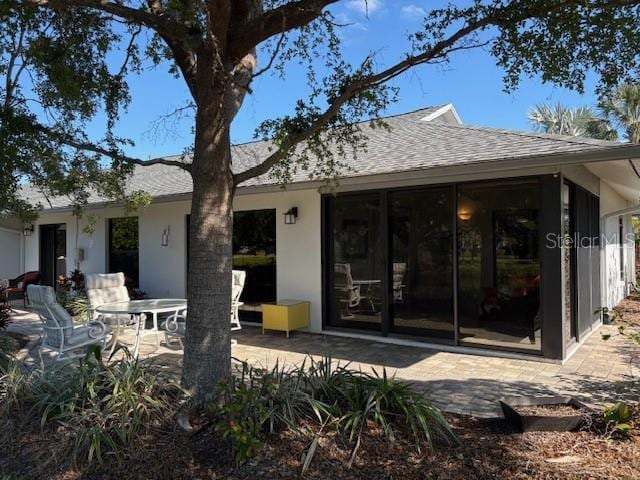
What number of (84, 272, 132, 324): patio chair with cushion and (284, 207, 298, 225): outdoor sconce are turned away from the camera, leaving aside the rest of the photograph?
0

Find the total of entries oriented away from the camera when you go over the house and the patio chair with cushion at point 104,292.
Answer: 0

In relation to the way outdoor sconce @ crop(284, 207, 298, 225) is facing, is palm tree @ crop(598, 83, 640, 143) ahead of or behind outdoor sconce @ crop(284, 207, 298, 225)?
behind

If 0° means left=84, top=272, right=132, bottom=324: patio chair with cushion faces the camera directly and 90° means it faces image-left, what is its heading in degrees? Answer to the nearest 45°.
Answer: approximately 315°

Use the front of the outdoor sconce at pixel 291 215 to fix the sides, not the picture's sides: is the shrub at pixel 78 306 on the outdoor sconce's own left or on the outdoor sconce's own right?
on the outdoor sconce's own right

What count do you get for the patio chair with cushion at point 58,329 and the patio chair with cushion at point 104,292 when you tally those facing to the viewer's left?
0

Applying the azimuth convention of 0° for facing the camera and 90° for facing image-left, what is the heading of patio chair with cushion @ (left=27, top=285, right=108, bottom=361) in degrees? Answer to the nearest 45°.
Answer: approximately 225°

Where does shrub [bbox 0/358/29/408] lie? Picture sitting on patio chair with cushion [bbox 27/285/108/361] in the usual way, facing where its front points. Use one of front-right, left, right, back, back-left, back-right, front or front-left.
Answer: back-right

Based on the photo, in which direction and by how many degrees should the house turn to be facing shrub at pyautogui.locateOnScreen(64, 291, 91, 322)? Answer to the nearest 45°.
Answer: approximately 90° to its right

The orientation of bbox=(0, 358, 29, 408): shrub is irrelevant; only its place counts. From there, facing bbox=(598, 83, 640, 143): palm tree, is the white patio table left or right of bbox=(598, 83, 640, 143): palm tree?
left

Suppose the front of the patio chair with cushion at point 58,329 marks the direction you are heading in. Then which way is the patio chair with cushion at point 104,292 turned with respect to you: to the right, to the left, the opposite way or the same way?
to the right

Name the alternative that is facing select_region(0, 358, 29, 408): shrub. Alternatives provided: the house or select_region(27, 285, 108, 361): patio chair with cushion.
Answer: the house
